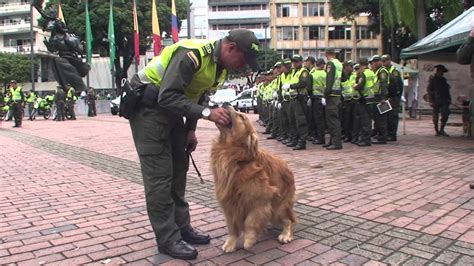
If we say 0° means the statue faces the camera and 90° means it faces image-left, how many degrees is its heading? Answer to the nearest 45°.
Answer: approximately 45°

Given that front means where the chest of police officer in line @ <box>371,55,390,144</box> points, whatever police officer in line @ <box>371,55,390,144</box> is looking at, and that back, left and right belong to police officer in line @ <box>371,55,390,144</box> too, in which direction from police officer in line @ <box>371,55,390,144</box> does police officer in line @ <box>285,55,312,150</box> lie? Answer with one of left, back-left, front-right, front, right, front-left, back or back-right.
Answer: front-left

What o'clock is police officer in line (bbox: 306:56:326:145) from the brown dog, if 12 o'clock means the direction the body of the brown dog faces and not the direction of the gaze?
The police officer in line is roughly at 5 o'clock from the brown dog.

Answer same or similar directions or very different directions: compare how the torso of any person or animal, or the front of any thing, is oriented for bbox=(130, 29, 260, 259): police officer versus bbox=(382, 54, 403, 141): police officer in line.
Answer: very different directions

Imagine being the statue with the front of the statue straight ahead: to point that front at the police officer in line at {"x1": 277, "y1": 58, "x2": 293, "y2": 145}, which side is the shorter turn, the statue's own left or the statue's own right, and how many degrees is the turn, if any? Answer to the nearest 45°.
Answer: approximately 90° to the statue's own left

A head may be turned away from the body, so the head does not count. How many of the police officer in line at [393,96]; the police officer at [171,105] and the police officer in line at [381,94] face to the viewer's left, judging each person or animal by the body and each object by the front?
2

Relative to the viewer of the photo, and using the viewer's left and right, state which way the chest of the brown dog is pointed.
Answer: facing the viewer and to the left of the viewer

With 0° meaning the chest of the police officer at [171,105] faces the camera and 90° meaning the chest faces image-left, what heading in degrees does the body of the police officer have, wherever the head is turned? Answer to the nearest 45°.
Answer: approximately 270°

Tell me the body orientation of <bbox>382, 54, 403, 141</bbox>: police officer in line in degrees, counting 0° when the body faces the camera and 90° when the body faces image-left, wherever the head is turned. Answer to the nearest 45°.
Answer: approximately 90°

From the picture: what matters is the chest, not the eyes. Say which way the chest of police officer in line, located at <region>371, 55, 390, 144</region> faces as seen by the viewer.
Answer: to the viewer's left

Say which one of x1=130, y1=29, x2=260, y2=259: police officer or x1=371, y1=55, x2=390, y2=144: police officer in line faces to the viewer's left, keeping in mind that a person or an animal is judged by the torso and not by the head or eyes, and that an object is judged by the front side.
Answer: the police officer in line

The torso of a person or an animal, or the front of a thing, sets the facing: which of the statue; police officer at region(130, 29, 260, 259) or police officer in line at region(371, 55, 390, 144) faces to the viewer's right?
the police officer

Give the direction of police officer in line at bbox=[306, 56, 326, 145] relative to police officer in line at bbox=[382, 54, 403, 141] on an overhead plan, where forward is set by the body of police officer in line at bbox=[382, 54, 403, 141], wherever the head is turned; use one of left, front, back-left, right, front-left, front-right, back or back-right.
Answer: front-left

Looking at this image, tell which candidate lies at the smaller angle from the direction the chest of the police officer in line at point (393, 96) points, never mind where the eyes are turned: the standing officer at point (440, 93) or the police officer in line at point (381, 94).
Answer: the police officer in line

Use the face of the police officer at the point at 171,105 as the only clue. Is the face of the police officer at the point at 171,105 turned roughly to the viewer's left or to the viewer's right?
to the viewer's right
